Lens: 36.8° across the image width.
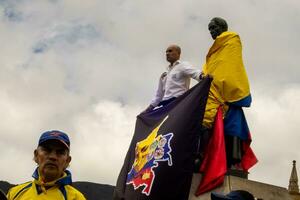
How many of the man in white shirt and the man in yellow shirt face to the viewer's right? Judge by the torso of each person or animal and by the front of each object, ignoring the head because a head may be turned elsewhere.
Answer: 0

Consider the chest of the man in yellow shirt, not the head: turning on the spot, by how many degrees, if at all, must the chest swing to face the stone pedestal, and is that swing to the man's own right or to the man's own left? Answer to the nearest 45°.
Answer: approximately 135° to the man's own left

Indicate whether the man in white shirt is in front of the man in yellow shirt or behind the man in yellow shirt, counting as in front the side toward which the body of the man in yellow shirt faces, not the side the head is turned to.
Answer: behind

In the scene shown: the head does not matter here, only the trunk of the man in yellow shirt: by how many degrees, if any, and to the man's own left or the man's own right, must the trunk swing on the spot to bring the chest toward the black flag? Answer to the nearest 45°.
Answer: approximately 135° to the man's own left

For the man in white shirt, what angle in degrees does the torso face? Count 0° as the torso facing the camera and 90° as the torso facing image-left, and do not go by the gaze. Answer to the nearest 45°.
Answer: approximately 45°
